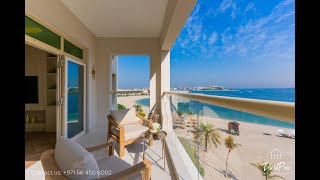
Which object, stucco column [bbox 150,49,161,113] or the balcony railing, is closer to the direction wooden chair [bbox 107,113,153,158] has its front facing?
the balcony railing

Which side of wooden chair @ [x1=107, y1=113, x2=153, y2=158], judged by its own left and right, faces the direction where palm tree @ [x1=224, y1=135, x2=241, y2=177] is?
left

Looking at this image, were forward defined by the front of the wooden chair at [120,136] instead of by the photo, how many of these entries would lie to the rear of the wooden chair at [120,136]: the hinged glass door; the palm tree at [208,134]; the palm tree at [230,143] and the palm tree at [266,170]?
1

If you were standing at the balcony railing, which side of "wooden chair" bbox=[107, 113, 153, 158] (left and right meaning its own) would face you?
front

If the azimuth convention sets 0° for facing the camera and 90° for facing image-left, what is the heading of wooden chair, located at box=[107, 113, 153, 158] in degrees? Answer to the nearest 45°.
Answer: approximately 315°

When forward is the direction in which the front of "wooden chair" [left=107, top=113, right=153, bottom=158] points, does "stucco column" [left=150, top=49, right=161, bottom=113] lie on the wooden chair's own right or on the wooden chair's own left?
on the wooden chair's own left

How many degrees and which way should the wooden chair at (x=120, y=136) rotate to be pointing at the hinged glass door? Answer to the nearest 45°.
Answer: approximately 180°
